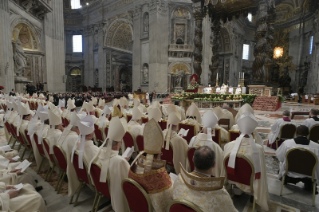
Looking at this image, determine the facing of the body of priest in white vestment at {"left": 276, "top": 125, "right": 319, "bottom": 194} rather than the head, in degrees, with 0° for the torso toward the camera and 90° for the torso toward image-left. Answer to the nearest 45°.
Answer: approximately 180°

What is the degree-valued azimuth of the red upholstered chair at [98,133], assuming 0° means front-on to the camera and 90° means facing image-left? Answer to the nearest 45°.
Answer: approximately 225°

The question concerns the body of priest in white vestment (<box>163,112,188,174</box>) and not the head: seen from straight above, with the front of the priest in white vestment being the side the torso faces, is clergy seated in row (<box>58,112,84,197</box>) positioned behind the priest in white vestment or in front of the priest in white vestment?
behind

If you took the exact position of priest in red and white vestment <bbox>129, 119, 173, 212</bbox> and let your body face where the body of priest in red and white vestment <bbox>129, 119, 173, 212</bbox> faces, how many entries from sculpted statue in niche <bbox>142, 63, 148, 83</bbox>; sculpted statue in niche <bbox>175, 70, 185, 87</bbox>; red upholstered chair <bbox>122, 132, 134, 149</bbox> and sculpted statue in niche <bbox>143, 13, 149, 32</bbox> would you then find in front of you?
4

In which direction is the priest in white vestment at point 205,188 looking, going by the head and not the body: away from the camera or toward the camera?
away from the camera

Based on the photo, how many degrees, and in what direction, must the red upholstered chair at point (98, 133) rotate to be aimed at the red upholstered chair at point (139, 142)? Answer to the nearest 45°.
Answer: approximately 90° to its right

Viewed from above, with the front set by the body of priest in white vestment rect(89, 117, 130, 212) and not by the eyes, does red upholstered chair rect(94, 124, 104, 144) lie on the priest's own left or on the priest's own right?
on the priest's own left

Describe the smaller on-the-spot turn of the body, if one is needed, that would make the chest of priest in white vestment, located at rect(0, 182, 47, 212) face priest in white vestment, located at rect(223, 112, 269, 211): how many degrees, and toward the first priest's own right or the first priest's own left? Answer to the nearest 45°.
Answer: approximately 45° to the first priest's own right

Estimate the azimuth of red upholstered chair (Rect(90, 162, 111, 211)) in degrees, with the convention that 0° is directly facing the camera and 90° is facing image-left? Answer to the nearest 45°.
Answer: approximately 225°
